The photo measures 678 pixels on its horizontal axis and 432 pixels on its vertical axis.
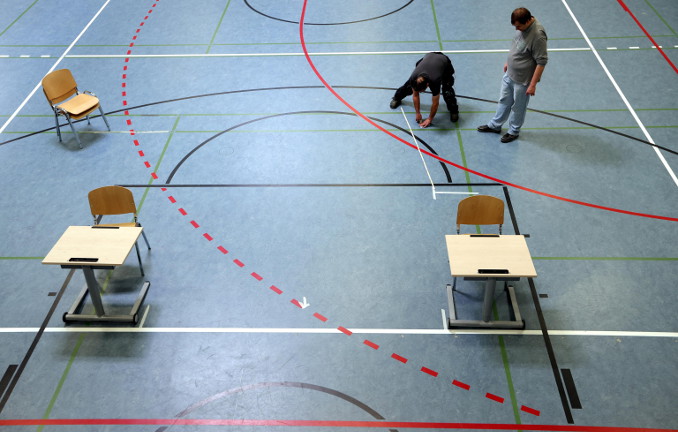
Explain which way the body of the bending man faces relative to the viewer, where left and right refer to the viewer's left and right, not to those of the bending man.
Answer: facing the viewer and to the left of the viewer

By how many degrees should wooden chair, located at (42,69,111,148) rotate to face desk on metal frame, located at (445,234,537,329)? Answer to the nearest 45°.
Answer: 0° — it already faces it

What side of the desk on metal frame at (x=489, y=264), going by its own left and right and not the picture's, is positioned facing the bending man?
front

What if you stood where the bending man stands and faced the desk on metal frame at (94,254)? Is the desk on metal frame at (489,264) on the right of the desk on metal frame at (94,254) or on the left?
left

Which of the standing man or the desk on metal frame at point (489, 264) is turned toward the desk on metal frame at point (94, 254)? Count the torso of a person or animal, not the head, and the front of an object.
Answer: the standing man

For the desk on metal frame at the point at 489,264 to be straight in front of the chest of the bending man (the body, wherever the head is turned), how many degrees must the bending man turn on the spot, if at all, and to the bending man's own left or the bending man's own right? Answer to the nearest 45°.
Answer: approximately 45° to the bending man's own left

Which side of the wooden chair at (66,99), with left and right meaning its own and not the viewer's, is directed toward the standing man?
front

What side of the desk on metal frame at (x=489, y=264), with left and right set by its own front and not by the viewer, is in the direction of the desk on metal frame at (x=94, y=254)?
left

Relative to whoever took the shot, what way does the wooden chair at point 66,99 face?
facing the viewer and to the right of the viewer

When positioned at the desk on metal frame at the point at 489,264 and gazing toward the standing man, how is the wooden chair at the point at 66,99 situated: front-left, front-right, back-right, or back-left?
front-left

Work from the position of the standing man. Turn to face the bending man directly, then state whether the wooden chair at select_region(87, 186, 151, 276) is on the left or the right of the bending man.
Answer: left

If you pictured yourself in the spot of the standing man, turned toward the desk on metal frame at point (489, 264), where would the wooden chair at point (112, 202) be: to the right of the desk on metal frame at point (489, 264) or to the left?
right

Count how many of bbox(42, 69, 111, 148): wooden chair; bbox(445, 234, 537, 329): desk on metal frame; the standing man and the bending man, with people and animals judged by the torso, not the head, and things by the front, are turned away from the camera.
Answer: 1

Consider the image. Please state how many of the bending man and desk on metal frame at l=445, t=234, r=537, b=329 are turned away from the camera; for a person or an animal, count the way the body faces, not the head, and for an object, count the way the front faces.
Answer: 1

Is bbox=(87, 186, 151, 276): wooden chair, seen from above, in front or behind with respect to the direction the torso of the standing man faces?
in front
